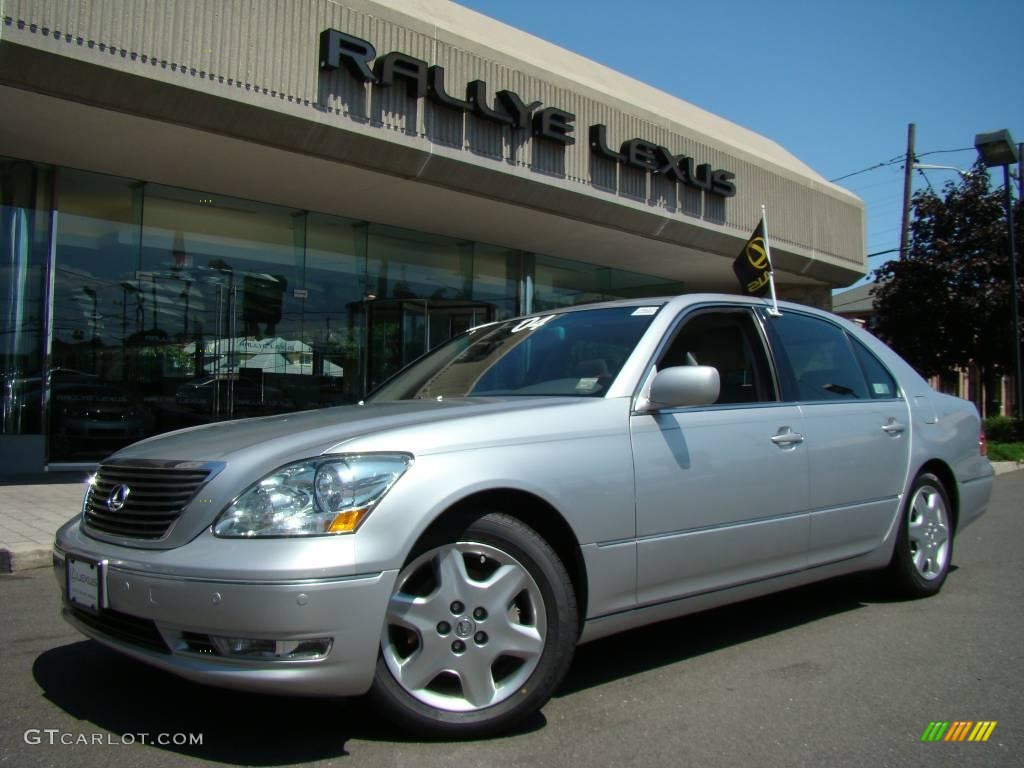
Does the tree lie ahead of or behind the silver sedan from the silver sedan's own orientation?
behind

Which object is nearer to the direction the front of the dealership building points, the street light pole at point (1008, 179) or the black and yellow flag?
the black and yellow flag

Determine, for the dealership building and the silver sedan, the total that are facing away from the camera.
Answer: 0

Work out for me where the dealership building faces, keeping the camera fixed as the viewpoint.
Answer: facing the viewer and to the right of the viewer

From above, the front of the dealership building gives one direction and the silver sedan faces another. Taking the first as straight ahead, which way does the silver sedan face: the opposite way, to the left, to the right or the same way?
to the right

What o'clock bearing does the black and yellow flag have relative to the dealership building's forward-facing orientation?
The black and yellow flag is roughly at 11 o'clock from the dealership building.

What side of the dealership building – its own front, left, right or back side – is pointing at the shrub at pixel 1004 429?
left

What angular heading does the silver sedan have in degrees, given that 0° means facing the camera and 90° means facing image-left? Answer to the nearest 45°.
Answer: approximately 45°

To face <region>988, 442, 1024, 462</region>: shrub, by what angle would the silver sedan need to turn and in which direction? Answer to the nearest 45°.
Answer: approximately 180°

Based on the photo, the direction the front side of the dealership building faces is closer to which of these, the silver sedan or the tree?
the silver sedan

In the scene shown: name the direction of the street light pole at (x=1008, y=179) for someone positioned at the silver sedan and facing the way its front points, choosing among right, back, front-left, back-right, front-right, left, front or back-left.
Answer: back

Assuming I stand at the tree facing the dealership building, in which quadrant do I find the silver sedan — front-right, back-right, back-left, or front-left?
front-left

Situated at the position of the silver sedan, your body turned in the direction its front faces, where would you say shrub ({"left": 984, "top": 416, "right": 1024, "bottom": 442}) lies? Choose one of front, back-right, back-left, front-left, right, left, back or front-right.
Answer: back
